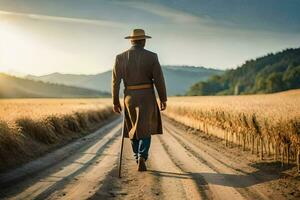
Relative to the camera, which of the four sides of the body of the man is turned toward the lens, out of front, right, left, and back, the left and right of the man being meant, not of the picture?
back
